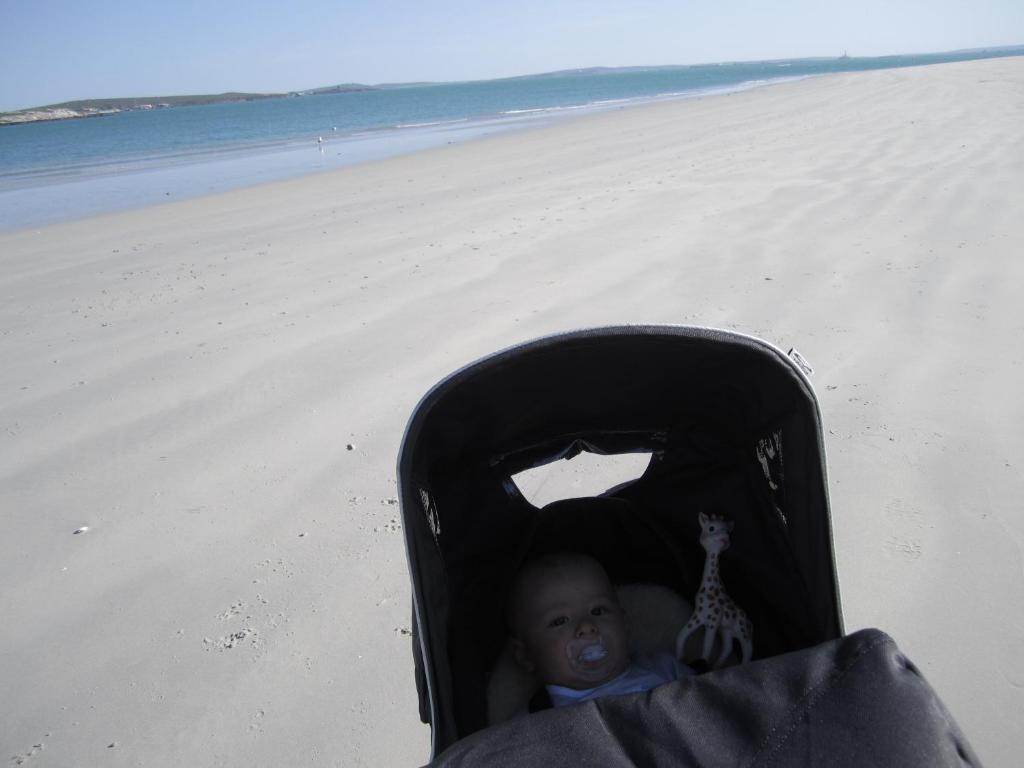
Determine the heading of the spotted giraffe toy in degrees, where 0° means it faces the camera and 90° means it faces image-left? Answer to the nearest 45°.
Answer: approximately 45°
